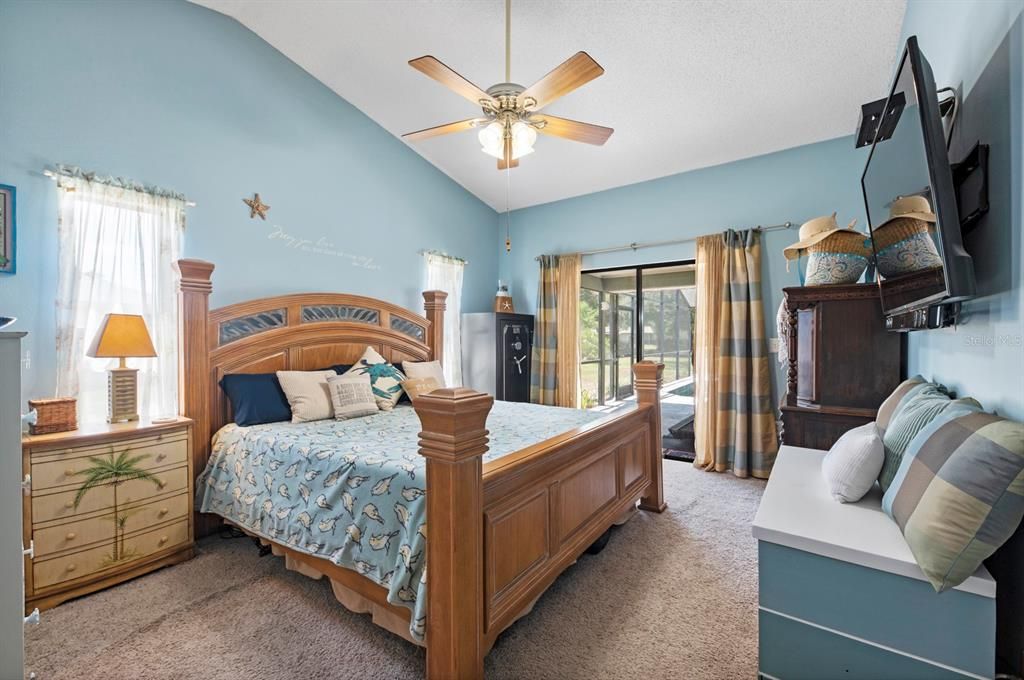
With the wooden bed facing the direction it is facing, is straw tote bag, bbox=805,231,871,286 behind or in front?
in front

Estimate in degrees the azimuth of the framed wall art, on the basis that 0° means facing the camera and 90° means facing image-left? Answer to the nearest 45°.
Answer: approximately 0°

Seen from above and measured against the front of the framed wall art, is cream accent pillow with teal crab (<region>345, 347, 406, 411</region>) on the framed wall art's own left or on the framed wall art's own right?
on the framed wall art's own left

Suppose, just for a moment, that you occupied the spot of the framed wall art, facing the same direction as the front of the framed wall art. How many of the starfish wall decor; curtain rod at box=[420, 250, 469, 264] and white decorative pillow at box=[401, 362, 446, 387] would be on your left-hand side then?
3

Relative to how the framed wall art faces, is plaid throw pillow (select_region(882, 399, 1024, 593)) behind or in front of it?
in front

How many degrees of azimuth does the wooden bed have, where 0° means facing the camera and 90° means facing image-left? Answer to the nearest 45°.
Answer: approximately 315°

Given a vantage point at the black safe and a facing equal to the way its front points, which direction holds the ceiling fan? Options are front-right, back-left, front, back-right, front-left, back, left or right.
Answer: front-right

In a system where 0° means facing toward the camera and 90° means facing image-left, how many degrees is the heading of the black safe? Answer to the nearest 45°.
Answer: approximately 315°

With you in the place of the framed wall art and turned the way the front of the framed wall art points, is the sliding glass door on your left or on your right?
on your left

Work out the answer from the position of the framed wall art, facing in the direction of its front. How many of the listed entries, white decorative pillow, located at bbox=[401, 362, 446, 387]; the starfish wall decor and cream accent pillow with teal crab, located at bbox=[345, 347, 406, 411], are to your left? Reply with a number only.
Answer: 3

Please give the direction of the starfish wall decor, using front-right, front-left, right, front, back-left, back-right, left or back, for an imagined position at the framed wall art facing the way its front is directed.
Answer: left

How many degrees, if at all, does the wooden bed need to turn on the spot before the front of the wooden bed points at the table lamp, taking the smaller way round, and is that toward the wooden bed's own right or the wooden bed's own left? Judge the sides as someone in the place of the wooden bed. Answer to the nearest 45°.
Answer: approximately 135° to the wooden bed's own right
